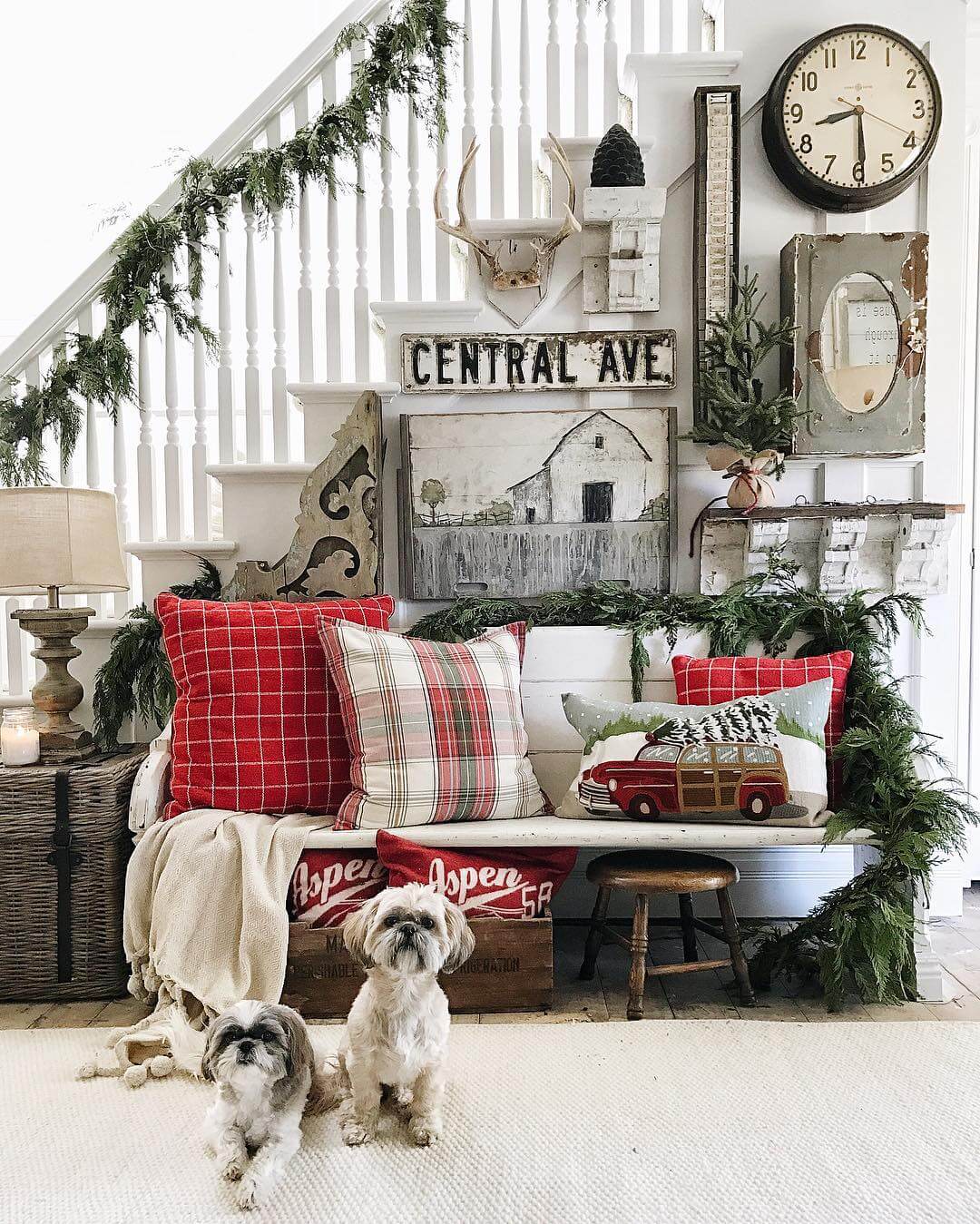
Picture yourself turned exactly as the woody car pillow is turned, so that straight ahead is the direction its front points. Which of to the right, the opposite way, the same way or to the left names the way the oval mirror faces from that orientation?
the same way

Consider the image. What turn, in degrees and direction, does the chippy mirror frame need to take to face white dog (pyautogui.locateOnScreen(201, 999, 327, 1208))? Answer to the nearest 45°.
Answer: approximately 45° to its right

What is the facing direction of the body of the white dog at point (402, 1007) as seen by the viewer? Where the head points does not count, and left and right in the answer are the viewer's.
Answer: facing the viewer

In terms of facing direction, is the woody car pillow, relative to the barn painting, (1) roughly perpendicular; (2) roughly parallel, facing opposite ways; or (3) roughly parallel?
roughly parallel

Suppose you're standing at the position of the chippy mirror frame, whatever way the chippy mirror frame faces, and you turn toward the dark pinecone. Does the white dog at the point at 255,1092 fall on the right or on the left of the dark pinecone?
left

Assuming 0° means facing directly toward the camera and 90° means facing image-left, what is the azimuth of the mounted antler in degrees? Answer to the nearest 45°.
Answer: approximately 0°

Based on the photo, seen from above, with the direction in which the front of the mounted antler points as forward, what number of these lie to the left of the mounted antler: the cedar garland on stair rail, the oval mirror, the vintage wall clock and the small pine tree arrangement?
3

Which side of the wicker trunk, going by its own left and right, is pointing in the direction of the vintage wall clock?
left

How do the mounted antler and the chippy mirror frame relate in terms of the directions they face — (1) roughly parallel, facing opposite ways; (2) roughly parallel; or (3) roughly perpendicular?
roughly parallel

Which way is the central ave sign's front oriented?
toward the camera

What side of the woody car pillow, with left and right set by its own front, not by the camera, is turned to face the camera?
front

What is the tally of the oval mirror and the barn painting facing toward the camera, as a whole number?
2

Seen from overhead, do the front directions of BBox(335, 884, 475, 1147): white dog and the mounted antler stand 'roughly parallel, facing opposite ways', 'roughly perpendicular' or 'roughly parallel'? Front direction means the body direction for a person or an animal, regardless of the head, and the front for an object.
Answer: roughly parallel

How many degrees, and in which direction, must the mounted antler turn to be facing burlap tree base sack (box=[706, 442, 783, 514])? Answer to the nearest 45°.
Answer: approximately 90° to its left

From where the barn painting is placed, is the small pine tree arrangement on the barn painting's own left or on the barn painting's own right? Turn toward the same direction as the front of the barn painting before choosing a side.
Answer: on the barn painting's own left

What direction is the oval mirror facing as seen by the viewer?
toward the camera
